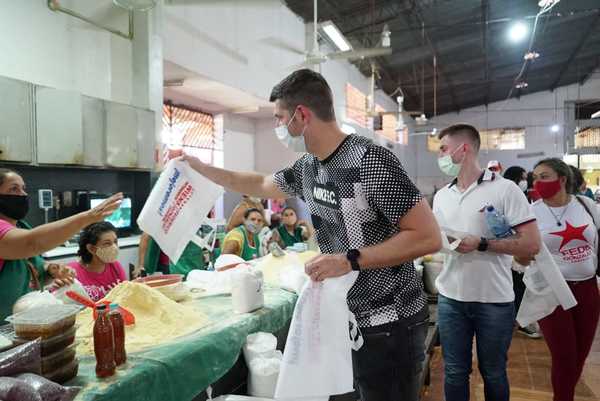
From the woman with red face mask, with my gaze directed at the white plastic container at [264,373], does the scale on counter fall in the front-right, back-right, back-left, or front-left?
front-right

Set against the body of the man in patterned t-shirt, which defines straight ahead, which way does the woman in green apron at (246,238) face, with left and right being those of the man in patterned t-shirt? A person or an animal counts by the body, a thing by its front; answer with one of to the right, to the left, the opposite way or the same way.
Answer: to the left

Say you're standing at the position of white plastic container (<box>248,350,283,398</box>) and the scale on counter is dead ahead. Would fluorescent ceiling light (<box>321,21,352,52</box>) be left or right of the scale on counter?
right

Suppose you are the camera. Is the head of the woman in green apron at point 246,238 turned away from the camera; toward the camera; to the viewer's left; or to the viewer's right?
toward the camera

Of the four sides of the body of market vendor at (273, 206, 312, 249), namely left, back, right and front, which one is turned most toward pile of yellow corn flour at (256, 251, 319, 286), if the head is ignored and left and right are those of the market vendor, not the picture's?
front

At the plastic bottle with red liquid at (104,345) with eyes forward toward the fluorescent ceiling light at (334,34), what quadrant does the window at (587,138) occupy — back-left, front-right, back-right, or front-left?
front-right

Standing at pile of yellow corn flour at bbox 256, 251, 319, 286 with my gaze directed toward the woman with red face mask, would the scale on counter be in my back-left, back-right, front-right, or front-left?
back-left

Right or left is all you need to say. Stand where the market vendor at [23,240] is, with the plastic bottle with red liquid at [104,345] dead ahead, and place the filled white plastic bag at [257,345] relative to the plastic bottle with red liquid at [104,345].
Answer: left

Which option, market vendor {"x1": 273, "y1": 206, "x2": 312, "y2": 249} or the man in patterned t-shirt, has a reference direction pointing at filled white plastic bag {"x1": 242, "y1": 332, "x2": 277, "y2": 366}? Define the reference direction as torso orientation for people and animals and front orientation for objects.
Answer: the market vendor

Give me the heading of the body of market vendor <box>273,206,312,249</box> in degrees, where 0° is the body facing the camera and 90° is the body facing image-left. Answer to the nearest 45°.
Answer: approximately 0°

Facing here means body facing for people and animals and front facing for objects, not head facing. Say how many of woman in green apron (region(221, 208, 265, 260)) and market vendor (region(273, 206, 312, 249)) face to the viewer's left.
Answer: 0

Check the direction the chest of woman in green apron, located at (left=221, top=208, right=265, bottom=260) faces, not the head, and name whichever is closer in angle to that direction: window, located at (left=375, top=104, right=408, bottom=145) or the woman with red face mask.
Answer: the woman with red face mask

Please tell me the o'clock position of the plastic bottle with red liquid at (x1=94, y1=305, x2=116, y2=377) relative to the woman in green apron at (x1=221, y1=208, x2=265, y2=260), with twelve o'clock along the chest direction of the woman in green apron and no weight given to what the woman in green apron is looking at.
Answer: The plastic bottle with red liquid is roughly at 2 o'clock from the woman in green apron.

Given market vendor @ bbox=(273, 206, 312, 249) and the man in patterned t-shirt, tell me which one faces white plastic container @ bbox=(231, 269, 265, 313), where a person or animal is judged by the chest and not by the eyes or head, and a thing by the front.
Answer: the market vendor

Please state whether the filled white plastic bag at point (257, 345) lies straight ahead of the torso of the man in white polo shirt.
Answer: yes

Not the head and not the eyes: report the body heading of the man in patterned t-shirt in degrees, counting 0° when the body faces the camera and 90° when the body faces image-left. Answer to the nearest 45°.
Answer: approximately 45°

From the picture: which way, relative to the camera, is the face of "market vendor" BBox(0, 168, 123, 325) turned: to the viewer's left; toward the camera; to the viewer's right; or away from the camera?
to the viewer's right

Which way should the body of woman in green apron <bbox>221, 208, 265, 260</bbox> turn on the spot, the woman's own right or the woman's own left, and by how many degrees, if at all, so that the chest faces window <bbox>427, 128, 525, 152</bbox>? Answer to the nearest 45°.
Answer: approximately 90° to the woman's own left

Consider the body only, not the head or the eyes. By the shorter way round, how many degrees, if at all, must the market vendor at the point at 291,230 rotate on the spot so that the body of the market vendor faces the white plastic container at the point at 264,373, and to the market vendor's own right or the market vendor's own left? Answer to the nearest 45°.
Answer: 0° — they already face it

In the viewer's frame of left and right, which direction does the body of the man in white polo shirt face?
facing the viewer and to the left of the viewer
